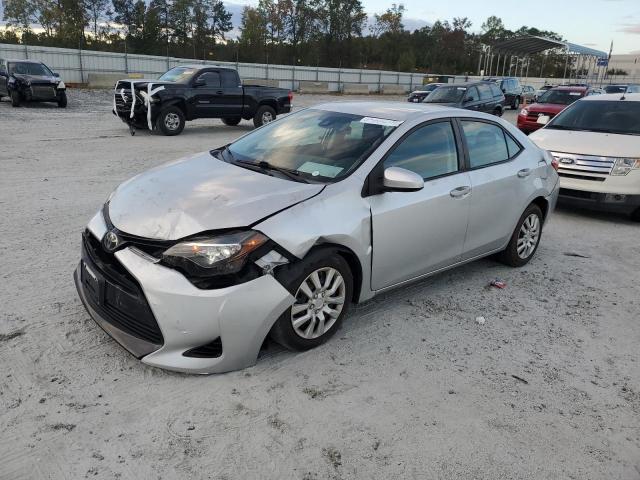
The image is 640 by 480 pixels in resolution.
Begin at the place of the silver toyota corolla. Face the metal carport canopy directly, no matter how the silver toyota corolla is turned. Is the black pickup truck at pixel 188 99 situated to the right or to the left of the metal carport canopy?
left

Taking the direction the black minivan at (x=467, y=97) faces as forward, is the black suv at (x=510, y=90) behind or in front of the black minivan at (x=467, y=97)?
behind

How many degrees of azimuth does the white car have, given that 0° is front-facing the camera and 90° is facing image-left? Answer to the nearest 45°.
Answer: approximately 45°

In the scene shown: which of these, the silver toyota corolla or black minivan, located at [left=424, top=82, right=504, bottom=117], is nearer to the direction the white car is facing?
the silver toyota corolla

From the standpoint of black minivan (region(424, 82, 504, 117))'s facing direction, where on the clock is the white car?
The white car is roughly at 10 o'clock from the black minivan.

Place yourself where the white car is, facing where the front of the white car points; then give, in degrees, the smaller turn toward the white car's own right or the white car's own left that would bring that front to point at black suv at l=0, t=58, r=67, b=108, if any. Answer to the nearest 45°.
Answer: approximately 45° to the white car's own right

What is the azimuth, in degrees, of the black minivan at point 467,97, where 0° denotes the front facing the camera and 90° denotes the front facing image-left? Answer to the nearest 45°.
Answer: approximately 45°

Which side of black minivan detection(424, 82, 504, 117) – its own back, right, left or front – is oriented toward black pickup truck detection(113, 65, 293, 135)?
front

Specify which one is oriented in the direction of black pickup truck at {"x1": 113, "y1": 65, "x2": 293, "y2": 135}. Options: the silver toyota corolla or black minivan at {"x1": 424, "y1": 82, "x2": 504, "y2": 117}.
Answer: the black minivan
